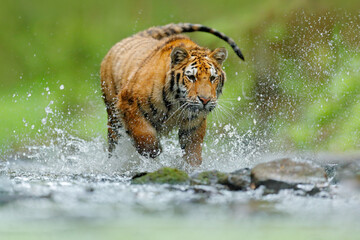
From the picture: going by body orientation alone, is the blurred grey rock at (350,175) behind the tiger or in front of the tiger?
in front

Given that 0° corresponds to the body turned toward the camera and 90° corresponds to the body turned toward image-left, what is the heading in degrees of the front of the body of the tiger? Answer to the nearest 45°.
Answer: approximately 315°

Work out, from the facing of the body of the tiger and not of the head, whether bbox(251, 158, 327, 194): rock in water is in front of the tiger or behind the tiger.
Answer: in front
